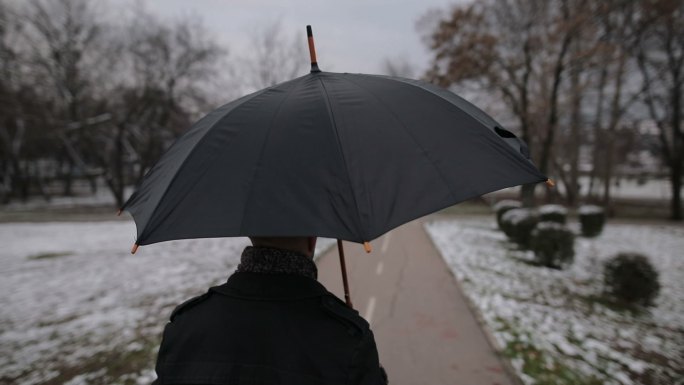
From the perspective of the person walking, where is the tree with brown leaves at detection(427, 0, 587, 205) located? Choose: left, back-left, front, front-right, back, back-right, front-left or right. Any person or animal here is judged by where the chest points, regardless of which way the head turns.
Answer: front-right

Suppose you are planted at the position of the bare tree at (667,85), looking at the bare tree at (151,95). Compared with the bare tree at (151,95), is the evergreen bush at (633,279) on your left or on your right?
left

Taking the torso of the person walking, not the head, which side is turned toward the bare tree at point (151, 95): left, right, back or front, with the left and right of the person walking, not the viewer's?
front

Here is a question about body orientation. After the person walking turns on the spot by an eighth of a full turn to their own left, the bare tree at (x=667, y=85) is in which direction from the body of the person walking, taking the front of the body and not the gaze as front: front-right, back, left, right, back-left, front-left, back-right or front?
right

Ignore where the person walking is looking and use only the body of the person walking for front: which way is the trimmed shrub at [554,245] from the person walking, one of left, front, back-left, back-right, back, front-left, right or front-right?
front-right

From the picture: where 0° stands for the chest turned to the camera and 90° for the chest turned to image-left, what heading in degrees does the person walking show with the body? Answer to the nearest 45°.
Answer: approximately 180°

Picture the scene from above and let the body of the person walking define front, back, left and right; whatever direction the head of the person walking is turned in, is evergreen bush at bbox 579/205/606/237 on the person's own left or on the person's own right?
on the person's own right

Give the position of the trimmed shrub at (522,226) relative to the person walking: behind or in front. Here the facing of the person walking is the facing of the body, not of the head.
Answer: in front

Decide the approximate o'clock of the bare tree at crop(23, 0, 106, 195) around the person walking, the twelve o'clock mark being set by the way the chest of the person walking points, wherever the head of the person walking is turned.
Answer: The bare tree is roughly at 11 o'clock from the person walking.

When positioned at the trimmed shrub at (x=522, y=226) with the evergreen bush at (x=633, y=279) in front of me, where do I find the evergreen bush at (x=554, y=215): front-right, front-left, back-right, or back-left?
back-left
